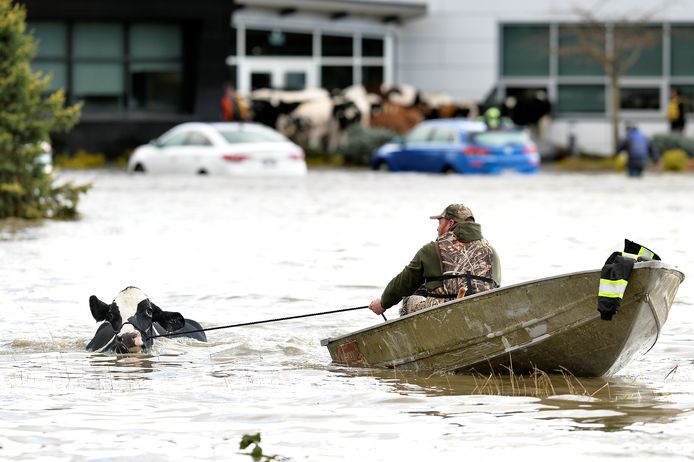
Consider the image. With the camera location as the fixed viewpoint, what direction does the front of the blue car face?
facing away from the viewer and to the left of the viewer

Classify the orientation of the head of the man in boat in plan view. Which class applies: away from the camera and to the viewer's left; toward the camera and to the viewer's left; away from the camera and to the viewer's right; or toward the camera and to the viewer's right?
away from the camera and to the viewer's left

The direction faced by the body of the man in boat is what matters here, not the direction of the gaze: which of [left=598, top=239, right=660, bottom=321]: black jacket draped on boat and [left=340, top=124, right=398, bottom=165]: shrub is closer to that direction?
the shrub

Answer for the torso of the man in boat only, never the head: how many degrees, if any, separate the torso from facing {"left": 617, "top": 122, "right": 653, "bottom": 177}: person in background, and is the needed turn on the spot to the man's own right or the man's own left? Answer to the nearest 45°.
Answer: approximately 45° to the man's own right

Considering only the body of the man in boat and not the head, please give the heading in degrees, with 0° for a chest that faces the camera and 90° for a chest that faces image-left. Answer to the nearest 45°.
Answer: approximately 135°

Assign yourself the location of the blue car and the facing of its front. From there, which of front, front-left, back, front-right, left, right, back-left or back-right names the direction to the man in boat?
back-left

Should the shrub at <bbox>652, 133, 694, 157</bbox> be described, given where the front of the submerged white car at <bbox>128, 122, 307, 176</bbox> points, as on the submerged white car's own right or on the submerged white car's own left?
on the submerged white car's own right
